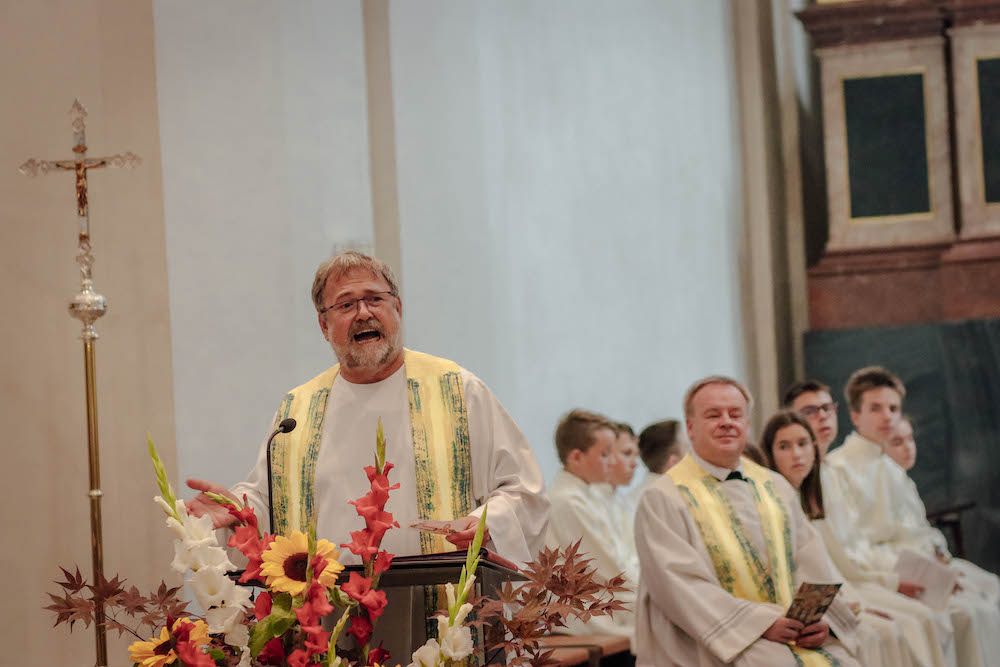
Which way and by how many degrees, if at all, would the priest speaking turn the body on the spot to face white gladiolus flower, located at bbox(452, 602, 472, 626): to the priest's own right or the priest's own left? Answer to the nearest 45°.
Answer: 0° — they already face it

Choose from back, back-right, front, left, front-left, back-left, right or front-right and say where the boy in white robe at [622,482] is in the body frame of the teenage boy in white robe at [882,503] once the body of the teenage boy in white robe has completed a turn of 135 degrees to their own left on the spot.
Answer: back-left

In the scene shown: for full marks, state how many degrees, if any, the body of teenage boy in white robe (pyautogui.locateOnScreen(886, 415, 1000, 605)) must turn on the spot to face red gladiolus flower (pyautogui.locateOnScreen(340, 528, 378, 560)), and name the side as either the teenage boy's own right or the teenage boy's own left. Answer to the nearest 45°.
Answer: approximately 45° to the teenage boy's own right

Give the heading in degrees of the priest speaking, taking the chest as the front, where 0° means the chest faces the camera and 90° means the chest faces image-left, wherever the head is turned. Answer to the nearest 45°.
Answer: approximately 0°

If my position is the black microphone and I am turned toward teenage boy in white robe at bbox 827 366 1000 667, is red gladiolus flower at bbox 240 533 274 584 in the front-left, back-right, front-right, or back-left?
back-right

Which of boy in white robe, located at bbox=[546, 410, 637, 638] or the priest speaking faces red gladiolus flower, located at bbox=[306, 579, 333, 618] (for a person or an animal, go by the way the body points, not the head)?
the priest speaking

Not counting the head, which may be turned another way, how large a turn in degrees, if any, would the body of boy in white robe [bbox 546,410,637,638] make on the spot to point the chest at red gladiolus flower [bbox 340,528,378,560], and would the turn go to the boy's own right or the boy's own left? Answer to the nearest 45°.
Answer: approximately 90° to the boy's own right
